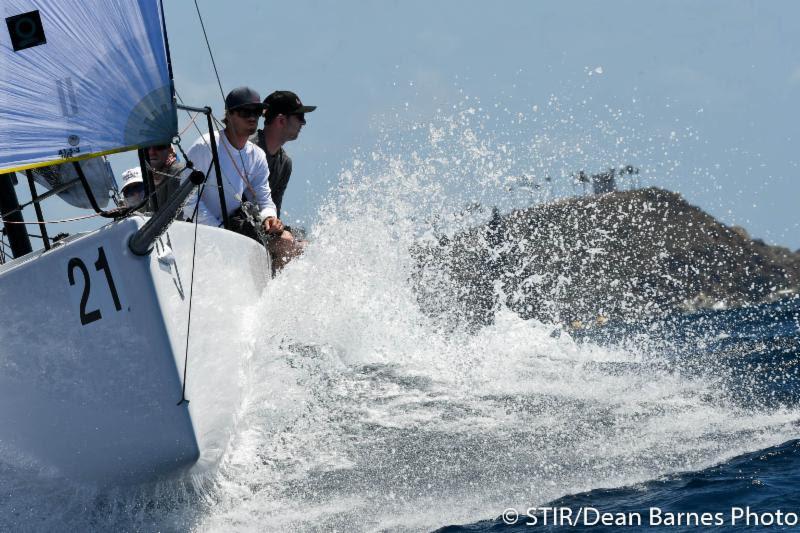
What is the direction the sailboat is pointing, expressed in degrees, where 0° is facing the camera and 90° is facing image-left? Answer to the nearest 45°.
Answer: approximately 315°

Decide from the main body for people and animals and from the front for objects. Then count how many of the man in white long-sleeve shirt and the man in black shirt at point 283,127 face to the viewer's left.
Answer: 0

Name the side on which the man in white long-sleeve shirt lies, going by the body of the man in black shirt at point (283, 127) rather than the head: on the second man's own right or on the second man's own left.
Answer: on the second man's own right

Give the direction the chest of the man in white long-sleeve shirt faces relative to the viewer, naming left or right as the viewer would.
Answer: facing the viewer and to the right of the viewer

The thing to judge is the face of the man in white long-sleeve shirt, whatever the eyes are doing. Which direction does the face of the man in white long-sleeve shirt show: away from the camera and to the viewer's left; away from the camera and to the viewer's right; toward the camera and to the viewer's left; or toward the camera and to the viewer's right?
toward the camera and to the viewer's right

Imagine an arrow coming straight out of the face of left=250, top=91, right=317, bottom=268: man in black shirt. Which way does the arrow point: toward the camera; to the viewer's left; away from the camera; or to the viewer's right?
to the viewer's right
